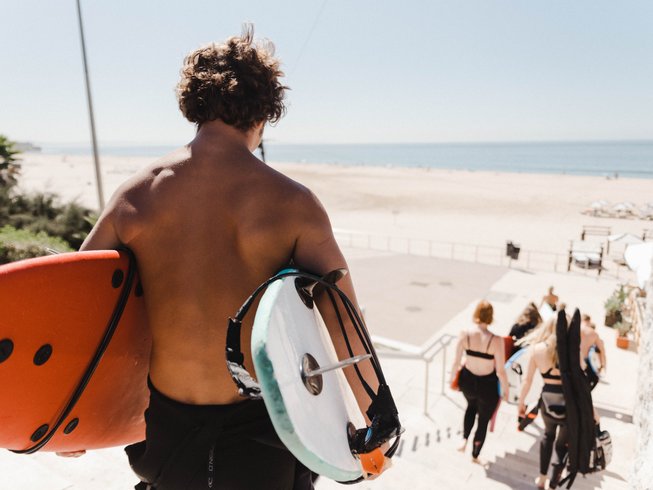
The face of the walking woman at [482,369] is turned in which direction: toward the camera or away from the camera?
away from the camera

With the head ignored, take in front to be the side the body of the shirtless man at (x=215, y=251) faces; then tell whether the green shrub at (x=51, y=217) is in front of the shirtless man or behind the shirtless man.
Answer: in front

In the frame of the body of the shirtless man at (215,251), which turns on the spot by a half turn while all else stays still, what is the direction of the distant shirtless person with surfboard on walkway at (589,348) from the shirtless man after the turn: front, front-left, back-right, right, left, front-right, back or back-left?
back-left

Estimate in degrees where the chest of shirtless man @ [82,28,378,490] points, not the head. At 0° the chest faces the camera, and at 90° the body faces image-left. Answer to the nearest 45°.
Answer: approximately 180°

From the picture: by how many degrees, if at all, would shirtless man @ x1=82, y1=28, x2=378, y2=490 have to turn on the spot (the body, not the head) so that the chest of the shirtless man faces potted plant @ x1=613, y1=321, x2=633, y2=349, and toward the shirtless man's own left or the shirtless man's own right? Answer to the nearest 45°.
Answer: approximately 45° to the shirtless man's own right

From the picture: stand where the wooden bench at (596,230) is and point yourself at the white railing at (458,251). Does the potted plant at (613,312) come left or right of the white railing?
left

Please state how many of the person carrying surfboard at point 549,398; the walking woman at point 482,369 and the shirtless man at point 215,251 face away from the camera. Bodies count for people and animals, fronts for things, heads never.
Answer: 3

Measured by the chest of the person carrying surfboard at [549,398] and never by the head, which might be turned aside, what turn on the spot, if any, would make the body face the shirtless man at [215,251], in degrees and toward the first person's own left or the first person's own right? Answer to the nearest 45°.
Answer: approximately 180°

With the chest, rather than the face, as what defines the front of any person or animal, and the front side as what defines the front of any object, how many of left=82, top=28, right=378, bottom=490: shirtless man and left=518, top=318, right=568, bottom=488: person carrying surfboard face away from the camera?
2

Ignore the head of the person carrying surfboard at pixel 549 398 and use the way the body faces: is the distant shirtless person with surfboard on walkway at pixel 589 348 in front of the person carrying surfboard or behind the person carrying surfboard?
in front

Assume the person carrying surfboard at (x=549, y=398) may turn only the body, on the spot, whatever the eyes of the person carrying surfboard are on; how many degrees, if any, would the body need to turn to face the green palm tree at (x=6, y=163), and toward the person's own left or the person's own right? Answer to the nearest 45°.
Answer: approximately 90° to the person's own left

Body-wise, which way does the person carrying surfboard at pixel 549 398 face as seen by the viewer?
away from the camera

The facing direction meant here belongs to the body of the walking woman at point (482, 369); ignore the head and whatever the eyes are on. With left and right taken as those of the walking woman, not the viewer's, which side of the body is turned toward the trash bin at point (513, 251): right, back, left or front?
front

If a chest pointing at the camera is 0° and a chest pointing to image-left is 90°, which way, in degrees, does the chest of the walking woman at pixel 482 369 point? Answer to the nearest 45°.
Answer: approximately 180°

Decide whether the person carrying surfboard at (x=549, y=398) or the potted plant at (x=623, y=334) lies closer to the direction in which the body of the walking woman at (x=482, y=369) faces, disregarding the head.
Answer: the potted plant
